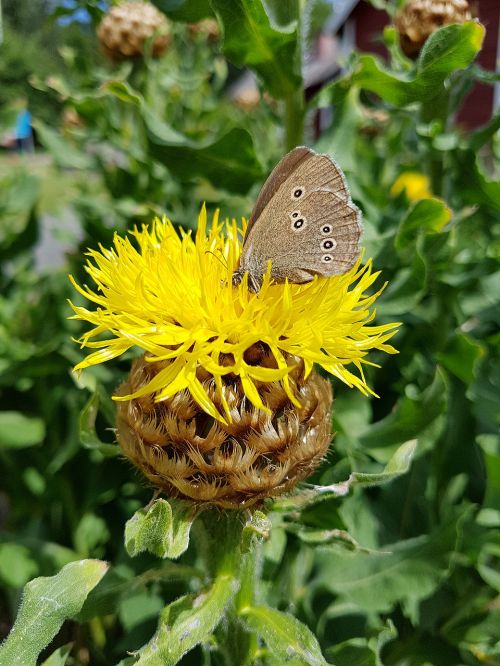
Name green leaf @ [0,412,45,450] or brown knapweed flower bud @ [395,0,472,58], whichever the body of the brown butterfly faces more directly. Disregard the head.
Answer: the green leaf

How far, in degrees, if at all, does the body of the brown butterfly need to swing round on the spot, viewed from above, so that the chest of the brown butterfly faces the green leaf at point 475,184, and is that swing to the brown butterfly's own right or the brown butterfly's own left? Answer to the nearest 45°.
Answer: approximately 135° to the brown butterfly's own right

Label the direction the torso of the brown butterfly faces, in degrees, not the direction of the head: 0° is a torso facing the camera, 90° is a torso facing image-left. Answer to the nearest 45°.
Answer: approximately 90°

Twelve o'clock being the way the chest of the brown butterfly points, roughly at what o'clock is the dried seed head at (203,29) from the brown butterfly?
The dried seed head is roughly at 3 o'clock from the brown butterfly.

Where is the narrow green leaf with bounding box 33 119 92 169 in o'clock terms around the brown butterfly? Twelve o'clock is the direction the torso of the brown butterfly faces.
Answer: The narrow green leaf is roughly at 2 o'clock from the brown butterfly.

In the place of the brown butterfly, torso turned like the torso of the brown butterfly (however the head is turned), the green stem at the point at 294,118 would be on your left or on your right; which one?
on your right

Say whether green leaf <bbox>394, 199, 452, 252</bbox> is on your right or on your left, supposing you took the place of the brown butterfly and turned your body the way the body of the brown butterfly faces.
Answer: on your right
